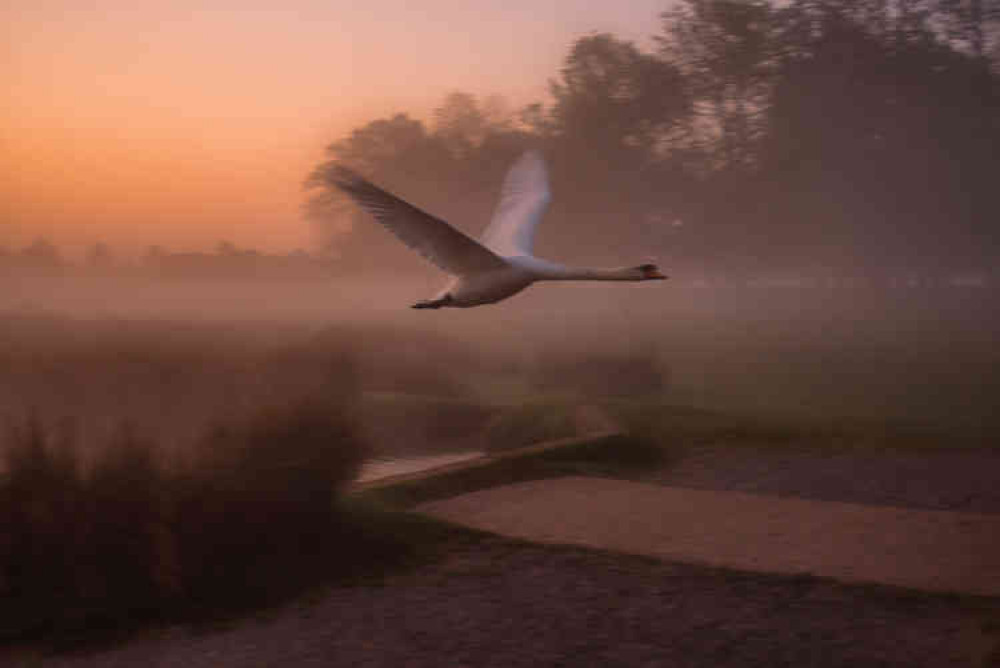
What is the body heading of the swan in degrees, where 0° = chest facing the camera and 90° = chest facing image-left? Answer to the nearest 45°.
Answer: approximately 270°

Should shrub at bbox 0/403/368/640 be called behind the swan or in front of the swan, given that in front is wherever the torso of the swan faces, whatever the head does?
behind

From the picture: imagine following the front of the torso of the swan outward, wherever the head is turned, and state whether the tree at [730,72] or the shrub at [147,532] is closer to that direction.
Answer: the tree

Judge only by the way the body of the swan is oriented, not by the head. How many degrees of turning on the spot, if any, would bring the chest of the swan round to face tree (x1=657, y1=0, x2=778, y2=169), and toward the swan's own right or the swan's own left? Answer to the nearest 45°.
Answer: approximately 90° to the swan's own left
